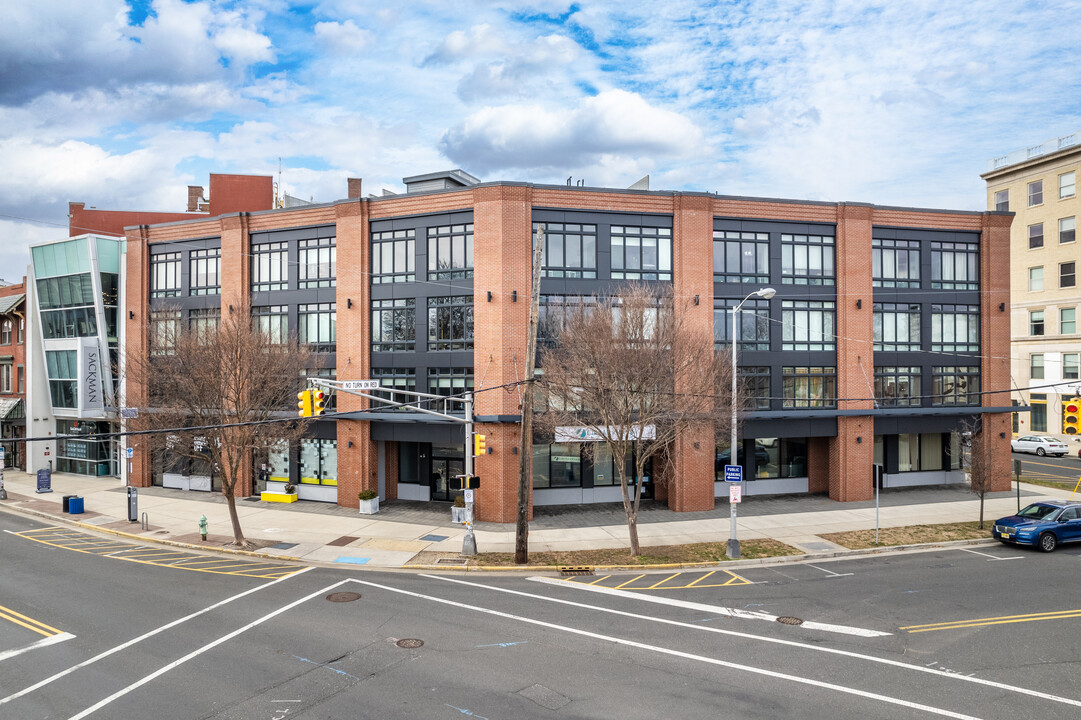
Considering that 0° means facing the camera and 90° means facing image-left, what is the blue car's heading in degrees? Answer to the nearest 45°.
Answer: approximately 45°

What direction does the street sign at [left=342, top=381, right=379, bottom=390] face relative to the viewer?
toward the camera

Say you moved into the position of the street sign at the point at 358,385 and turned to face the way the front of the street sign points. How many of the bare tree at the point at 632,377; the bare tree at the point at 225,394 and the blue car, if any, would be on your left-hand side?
2

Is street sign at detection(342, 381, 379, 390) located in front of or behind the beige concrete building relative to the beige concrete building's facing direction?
in front

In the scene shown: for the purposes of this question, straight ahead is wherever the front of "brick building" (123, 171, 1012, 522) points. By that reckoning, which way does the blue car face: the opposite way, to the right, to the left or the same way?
to the right

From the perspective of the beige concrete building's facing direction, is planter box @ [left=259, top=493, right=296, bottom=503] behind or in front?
in front

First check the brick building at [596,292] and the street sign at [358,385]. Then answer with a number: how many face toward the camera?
2

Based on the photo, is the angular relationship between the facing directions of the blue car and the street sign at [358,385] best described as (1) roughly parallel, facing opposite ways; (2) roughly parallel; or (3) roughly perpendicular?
roughly perpendicular

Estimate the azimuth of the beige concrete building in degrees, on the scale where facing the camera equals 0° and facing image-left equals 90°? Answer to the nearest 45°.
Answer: approximately 45°

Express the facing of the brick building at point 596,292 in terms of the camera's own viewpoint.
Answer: facing the viewer

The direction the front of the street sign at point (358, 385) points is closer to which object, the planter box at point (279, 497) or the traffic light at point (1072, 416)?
the traffic light

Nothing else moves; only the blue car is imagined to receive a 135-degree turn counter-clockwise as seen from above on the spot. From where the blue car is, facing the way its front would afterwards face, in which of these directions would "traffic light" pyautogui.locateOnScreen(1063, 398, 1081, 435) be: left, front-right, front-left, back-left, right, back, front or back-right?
right

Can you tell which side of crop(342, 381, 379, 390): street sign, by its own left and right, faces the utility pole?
left
